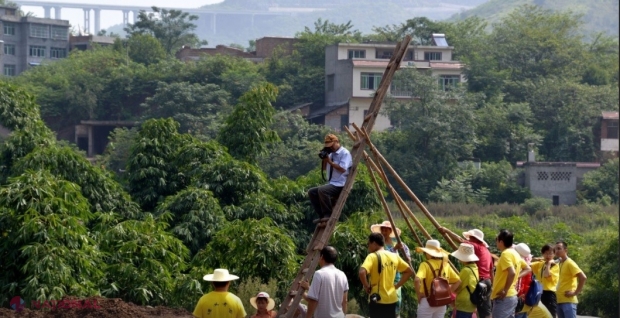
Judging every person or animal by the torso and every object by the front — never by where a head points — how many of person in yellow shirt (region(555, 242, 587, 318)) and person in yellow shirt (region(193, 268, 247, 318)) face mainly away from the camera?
1

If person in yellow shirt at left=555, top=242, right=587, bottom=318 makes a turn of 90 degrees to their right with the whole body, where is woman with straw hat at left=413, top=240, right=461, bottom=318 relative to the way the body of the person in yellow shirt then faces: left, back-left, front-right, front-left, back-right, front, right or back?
left

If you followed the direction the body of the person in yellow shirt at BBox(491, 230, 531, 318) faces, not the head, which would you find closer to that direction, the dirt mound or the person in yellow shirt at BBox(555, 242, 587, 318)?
the dirt mound

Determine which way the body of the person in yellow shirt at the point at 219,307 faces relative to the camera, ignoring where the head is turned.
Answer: away from the camera

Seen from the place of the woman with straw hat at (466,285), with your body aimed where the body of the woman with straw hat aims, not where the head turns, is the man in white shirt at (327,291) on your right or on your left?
on your left

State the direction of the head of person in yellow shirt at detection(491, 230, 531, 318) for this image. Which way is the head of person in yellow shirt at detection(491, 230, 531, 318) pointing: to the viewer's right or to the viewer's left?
to the viewer's left

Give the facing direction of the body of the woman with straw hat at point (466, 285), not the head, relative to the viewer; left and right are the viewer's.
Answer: facing away from the viewer and to the left of the viewer

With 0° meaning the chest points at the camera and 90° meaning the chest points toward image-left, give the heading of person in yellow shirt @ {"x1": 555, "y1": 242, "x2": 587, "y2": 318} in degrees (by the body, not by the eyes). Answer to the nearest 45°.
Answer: approximately 45°

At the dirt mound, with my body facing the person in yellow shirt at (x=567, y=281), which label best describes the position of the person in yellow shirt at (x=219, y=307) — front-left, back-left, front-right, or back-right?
front-right

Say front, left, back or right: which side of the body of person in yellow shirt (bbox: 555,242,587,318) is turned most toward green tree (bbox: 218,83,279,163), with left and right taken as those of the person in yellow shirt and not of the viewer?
right
